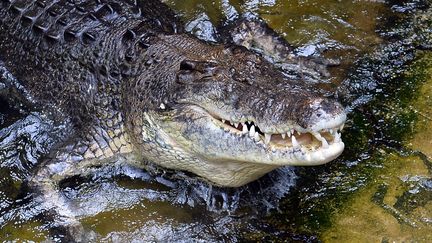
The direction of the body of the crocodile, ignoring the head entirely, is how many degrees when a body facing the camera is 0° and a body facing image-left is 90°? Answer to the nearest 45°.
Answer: approximately 315°
